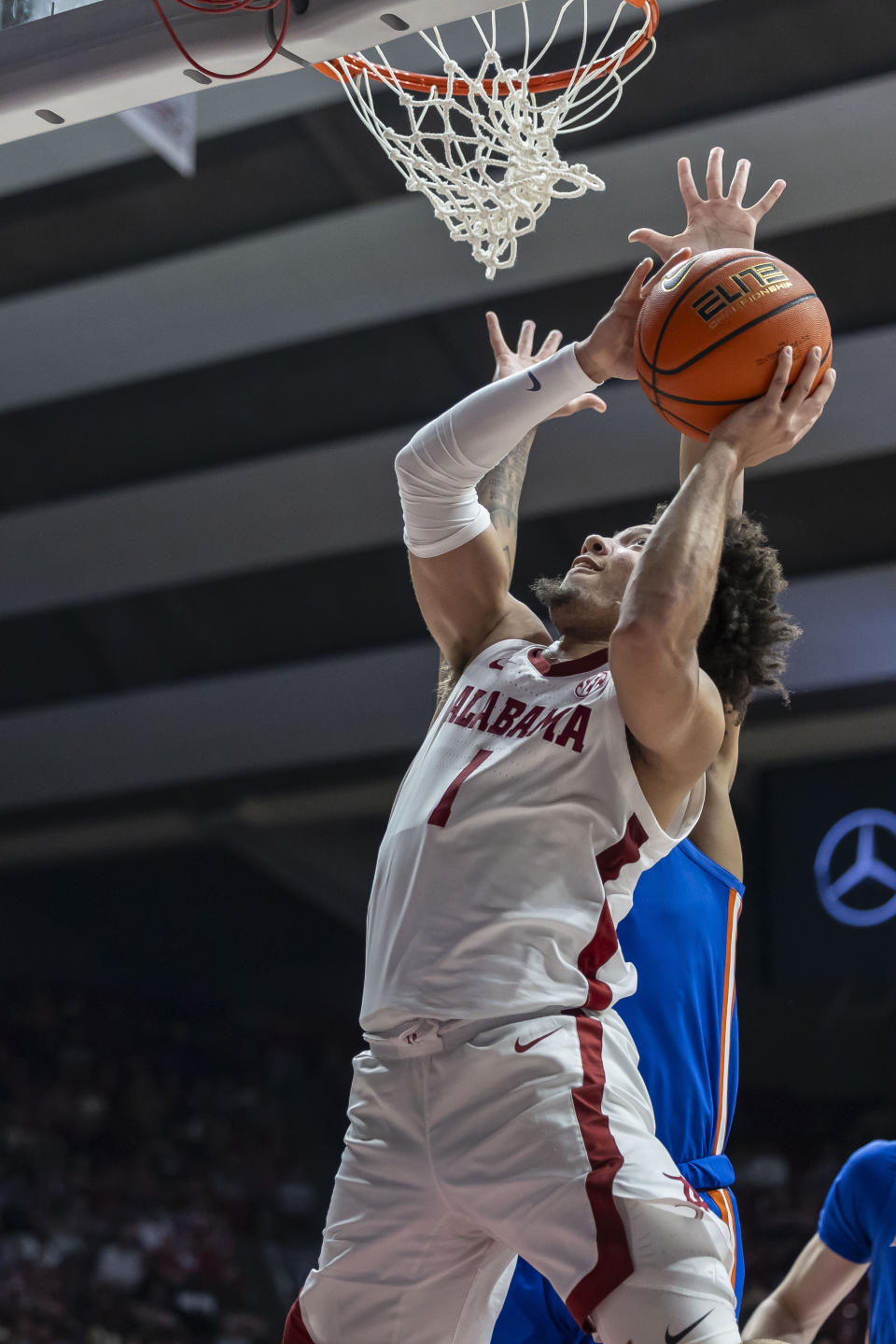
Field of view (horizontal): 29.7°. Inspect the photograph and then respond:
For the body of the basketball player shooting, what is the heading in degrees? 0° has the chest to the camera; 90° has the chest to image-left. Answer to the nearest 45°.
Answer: approximately 45°
